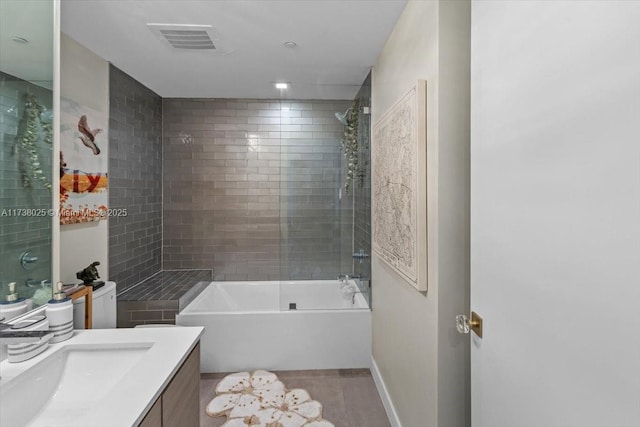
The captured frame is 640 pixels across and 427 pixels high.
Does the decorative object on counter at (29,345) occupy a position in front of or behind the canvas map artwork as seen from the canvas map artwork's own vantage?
in front

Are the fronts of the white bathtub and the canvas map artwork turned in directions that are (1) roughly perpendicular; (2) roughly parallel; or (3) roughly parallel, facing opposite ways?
roughly perpendicular

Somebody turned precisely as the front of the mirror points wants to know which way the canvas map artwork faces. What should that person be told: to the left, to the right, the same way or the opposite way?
the opposite way

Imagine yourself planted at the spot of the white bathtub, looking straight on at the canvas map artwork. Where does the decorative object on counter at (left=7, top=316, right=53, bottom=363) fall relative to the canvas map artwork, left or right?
right

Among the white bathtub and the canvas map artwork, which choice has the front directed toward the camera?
the white bathtub

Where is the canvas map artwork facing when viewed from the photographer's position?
facing to the left of the viewer

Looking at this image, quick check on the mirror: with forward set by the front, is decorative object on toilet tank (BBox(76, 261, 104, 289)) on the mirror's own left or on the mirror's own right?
on the mirror's own left

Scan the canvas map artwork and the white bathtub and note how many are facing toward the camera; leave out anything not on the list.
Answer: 1

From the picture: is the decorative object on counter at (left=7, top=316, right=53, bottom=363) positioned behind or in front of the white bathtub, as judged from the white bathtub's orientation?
in front

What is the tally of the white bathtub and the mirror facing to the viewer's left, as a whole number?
0

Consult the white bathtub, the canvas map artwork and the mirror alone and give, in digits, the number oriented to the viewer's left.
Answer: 1

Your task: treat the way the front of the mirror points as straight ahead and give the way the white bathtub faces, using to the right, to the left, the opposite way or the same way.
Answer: to the right

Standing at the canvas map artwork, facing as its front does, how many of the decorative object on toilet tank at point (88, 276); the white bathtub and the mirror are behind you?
0

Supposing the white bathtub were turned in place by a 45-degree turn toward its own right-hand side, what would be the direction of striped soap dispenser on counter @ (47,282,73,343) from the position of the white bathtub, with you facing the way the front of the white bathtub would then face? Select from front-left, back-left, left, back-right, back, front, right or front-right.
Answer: front

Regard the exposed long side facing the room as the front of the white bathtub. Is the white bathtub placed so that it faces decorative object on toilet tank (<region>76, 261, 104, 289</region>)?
no

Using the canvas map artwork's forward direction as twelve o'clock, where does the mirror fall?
The mirror is roughly at 11 o'clock from the canvas map artwork.

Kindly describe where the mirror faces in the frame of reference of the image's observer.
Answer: facing the viewer and to the right of the viewer

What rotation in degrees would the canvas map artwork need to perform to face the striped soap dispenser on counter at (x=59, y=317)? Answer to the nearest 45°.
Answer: approximately 45° to its left

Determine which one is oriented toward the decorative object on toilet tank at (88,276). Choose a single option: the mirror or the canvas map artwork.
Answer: the canvas map artwork

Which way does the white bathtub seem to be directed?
toward the camera
